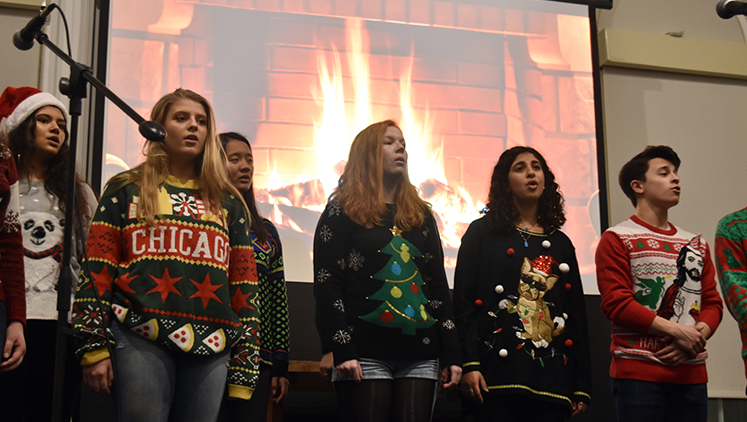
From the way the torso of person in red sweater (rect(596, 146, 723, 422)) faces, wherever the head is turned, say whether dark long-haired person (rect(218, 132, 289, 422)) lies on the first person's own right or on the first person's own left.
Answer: on the first person's own right

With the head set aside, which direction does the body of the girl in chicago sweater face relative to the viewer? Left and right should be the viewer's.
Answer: facing the viewer and to the right of the viewer

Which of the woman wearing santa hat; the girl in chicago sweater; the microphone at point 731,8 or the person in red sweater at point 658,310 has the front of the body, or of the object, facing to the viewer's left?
the microphone

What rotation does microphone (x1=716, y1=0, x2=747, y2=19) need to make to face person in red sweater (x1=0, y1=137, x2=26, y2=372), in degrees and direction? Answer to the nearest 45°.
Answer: approximately 45° to its left

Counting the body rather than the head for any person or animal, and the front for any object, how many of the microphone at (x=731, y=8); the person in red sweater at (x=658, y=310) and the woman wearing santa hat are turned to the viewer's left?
1

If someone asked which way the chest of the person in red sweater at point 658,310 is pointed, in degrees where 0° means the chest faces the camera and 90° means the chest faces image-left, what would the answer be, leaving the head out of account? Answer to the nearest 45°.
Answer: approximately 315°

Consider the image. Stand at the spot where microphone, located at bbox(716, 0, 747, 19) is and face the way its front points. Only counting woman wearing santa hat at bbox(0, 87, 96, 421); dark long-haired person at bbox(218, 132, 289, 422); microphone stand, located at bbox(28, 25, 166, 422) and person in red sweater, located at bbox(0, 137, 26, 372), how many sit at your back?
0

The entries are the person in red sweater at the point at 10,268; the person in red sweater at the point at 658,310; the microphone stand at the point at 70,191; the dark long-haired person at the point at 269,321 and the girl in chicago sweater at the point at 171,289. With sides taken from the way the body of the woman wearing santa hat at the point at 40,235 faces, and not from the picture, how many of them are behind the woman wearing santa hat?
0

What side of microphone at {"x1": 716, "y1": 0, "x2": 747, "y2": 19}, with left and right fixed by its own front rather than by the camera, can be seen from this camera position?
left

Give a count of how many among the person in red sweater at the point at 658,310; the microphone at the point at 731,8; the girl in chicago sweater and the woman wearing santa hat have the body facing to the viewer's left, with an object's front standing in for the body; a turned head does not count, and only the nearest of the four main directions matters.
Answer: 1

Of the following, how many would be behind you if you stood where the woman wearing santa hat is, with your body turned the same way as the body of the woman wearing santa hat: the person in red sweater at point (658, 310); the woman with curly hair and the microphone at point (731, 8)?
0

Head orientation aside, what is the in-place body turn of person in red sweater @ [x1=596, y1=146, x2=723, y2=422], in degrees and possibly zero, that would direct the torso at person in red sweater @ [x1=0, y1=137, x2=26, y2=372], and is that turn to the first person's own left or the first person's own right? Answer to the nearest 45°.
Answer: approximately 90° to the first person's own right

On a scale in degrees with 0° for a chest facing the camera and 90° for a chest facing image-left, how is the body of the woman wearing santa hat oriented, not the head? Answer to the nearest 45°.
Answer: approximately 315°

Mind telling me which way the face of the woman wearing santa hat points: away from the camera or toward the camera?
toward the camera

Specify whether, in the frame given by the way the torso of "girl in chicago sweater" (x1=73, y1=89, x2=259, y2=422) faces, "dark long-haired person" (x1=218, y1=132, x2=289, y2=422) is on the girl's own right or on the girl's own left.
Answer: on the girl's own left
